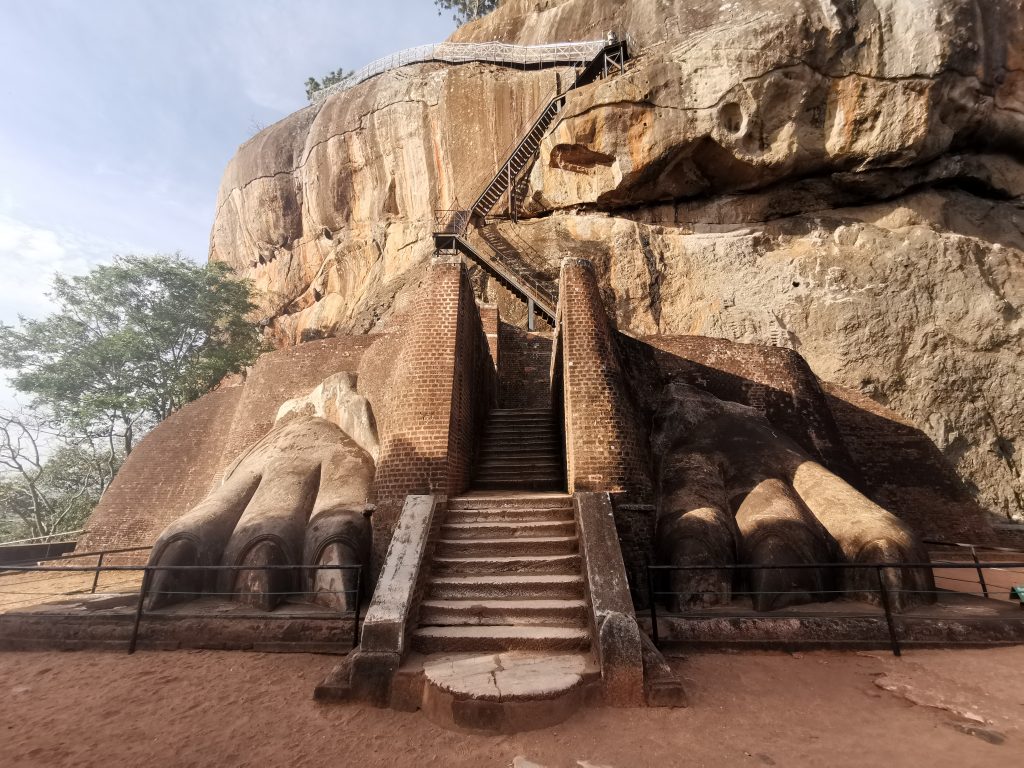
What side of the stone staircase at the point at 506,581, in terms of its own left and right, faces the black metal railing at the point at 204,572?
right

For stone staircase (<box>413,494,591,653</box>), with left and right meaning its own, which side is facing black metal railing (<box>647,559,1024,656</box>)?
left

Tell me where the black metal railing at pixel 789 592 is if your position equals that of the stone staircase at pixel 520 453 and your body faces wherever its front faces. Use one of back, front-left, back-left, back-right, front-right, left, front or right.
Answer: front-left

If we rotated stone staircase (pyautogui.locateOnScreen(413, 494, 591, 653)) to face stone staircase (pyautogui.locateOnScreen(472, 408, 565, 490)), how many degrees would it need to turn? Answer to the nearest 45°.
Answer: approximately 180°

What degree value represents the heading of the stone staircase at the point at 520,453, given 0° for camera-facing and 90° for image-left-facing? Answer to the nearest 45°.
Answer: approximately 0°

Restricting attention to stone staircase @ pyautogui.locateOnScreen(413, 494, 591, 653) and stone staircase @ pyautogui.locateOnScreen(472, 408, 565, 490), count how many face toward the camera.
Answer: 2

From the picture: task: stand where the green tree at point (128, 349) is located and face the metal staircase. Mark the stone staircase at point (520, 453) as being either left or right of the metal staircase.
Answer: right
